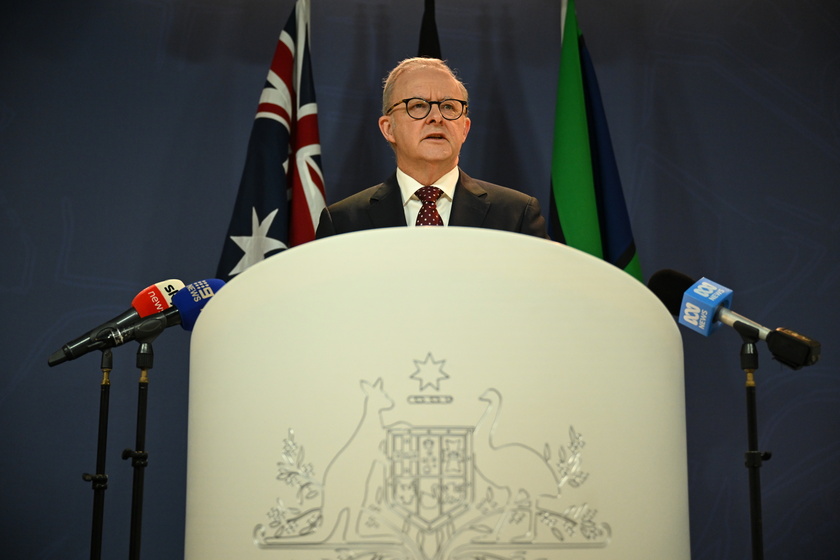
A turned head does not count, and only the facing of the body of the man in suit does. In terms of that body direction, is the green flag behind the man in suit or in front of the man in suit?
behind

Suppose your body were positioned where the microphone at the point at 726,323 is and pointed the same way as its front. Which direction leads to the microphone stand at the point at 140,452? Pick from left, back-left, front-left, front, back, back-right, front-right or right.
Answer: front-left

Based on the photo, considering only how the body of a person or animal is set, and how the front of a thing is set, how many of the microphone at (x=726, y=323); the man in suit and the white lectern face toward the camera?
2

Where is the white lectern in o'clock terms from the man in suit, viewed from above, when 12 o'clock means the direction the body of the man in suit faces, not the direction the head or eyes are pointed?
The white lectern is roughly at 12 o'clock from the man in suit.

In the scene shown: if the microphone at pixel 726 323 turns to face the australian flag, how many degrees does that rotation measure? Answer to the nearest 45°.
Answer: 0° — it already faces it

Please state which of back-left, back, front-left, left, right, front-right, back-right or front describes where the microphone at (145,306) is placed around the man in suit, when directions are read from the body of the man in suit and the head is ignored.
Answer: front-right

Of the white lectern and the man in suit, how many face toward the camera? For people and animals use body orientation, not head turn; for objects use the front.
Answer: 2

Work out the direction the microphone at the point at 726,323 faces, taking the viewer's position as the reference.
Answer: facing away from the viewer and to the left of the viewer
